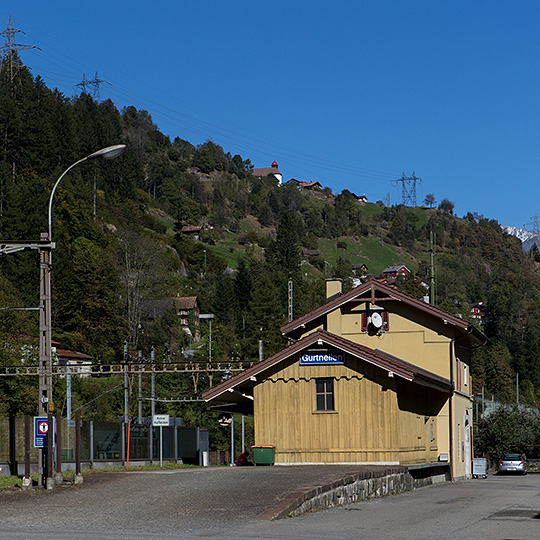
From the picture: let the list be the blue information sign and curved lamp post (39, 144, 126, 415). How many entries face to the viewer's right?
1

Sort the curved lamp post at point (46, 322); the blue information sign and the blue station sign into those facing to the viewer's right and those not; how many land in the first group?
1

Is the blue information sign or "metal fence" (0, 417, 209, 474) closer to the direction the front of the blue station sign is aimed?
the blue information sign

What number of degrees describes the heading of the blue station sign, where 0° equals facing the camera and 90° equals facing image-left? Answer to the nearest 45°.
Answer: approximately 0°

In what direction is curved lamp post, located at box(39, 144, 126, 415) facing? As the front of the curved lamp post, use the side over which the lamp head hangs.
to the viewer's right

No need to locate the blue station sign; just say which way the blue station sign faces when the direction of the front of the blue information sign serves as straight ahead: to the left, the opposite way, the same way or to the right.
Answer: the same way

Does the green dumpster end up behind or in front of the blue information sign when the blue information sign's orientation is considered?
behind

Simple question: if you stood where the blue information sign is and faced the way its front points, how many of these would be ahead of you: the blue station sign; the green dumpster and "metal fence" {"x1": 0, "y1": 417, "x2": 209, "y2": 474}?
0

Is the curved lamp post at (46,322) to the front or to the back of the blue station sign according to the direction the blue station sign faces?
to the front

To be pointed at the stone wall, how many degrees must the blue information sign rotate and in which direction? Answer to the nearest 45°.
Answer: approximately 90° to its left

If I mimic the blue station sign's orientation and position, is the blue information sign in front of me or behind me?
in front

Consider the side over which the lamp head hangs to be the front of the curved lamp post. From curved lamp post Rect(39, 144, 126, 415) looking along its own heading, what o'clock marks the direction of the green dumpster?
The green dumpster is roughly at 10 o'clock from the curved lamp post.

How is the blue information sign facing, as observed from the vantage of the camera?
facing the viewer

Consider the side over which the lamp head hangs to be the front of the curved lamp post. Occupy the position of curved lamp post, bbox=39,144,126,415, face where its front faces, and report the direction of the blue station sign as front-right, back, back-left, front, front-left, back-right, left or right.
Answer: front-left
